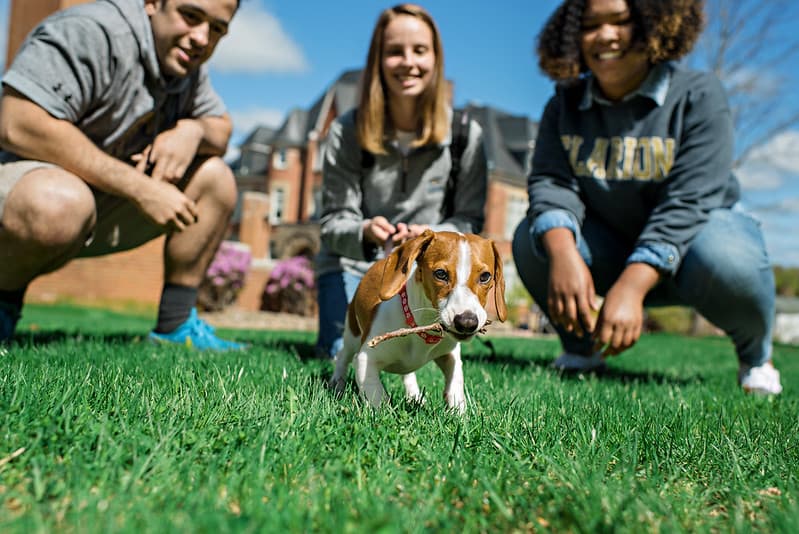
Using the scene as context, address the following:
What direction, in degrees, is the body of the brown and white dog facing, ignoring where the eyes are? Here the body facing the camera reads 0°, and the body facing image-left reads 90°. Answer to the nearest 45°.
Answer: approximately 315°

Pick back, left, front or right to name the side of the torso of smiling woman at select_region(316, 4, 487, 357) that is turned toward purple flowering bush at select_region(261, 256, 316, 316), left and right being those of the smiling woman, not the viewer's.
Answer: back

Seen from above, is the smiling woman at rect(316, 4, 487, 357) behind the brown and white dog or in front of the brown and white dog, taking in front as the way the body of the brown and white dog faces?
behind

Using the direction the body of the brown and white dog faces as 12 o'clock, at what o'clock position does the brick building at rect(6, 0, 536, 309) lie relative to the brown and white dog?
The brick building is roughly at 7 o'clock from the brown and white dog.

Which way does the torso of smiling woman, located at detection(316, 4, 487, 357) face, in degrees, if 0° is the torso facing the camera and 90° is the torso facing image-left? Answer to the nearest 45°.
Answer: approximately 0°

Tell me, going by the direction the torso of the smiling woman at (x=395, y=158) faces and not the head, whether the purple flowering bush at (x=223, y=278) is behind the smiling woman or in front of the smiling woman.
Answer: behind

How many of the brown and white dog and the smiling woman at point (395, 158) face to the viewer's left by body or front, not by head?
0

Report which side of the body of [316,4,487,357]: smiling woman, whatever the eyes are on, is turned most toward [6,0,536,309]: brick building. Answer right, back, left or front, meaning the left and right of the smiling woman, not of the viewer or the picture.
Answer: back

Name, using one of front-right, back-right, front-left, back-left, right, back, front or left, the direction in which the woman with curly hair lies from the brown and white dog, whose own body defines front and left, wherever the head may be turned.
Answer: left

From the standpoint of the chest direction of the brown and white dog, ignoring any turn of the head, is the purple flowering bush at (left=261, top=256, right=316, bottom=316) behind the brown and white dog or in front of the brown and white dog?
behind

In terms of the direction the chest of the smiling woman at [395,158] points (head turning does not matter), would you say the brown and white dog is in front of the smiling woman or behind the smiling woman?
in front

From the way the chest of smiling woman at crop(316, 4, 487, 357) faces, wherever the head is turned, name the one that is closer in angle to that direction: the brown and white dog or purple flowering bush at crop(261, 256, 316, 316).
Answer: the brown and white dog

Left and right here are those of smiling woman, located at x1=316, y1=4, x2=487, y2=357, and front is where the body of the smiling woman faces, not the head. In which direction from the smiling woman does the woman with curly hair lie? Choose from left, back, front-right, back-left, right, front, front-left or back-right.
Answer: left
